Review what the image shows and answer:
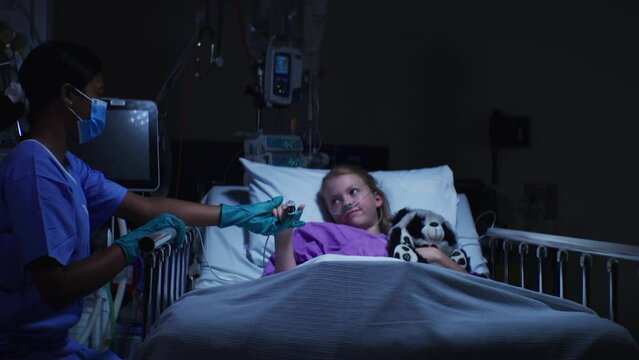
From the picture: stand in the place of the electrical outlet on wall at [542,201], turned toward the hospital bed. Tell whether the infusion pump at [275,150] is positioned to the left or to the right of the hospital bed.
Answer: right

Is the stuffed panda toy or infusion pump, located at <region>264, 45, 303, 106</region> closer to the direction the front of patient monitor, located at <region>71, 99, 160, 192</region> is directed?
the stuffed panda toy

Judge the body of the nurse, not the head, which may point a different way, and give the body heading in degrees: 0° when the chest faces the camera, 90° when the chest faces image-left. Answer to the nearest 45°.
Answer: approximately 270°

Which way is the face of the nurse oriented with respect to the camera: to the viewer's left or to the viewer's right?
to the viewer's right

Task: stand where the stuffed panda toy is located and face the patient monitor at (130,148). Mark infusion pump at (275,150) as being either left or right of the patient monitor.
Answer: right

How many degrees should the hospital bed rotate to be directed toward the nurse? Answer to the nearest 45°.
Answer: approximately 90° to its right
